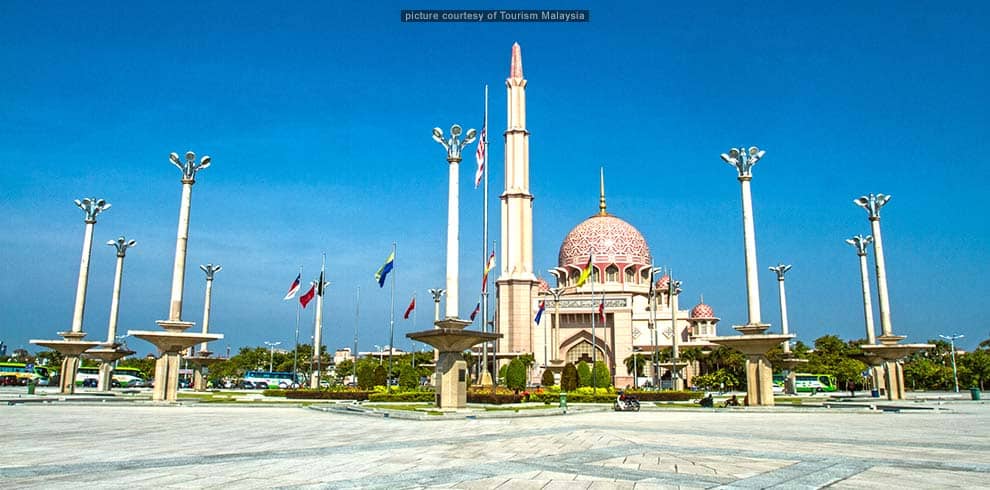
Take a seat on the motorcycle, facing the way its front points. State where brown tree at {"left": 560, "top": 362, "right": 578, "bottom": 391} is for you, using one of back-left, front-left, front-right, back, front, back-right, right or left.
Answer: right

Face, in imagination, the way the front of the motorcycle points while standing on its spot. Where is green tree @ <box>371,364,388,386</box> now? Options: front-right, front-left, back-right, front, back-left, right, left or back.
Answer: front-right

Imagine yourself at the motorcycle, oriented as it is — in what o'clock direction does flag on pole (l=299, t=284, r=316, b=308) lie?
The flag on pole is roughly at 1 o'clock from the motorcycle.

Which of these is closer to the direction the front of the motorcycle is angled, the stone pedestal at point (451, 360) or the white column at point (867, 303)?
the stone pedestal

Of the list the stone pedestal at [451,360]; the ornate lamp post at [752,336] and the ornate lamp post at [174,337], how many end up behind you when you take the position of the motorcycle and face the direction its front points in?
1

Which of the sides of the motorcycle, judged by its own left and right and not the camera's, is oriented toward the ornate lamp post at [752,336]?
back

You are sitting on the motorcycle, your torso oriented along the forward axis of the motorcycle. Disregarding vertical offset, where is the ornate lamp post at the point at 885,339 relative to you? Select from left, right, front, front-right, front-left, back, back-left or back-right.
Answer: back-right

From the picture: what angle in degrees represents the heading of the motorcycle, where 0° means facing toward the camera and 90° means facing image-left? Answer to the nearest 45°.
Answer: approximately 90°

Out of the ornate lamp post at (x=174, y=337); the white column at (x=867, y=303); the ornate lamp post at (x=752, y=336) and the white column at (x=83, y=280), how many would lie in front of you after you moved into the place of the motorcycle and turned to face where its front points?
2

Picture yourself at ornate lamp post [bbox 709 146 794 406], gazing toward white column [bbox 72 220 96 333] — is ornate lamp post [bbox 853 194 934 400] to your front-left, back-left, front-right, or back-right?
back-right

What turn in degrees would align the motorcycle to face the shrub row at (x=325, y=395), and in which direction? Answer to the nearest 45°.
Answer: approximately 45° to its right
